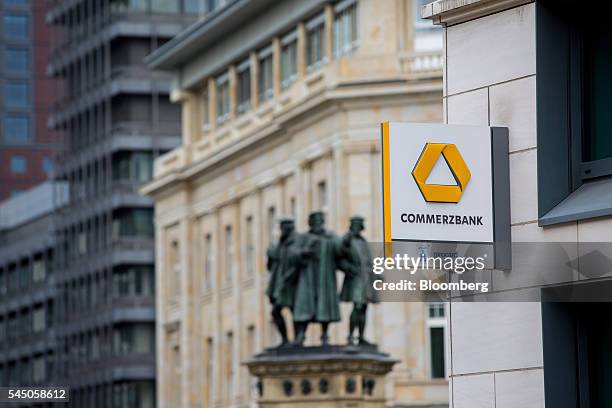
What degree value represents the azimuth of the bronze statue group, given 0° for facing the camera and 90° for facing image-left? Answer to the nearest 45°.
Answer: approximately 0°

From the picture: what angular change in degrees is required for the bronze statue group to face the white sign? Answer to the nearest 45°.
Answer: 0° — it already faces it

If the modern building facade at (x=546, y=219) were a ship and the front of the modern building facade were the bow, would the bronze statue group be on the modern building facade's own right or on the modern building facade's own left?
on the modern building facade's own right

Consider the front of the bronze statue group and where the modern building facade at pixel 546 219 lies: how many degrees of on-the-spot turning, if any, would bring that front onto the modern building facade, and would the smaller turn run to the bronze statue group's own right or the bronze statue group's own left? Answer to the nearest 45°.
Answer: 0° — it already faces it
